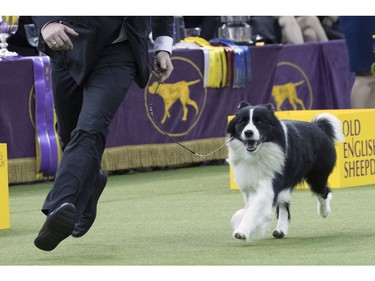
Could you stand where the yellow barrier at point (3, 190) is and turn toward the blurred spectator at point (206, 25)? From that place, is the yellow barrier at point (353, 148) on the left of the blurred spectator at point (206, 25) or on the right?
right

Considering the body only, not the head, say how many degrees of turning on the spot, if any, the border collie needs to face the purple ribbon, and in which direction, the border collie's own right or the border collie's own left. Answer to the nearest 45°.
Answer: approximately 90° to the border collie's own right

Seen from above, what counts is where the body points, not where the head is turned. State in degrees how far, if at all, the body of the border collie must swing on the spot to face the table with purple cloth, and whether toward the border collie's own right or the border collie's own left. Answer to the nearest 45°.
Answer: approximately 135° to the border collie's own right

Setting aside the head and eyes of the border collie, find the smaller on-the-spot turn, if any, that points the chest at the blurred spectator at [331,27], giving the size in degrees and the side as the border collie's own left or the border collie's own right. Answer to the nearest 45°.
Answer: approximately 135° to the border collie's own right

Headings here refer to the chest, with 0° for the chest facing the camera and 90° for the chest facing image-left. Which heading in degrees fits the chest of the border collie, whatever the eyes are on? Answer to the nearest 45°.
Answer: approximately 45°

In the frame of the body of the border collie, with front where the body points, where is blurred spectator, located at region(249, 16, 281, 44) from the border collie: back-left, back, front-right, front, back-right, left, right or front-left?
back-right

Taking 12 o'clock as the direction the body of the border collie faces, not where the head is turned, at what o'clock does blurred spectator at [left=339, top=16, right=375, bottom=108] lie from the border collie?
The blurred spectator is roughly at 5 o'clock from the border collie.

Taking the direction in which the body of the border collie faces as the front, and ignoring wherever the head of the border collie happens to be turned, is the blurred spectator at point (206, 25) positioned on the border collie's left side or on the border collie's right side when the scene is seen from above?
on the border collie's right side

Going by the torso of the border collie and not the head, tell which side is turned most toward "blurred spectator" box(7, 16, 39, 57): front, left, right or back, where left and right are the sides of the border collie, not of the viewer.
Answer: right
